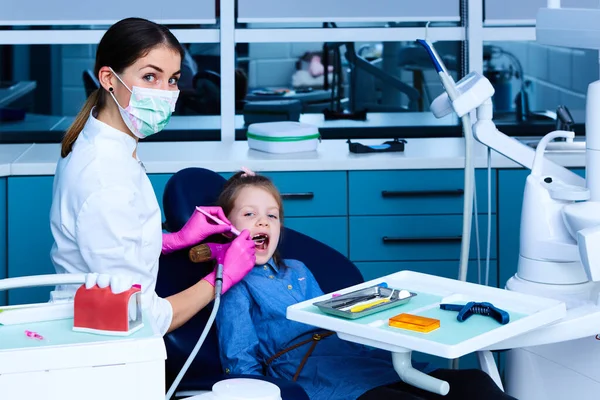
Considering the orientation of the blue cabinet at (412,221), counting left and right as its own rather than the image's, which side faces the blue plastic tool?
front

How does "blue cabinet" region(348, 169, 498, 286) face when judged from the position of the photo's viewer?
facing the viewer

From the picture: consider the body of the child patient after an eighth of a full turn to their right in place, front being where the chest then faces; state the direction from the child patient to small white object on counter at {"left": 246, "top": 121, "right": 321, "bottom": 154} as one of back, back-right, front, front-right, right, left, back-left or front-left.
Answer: back

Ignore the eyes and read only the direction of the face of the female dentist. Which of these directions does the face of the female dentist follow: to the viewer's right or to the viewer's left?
to the viewer's right

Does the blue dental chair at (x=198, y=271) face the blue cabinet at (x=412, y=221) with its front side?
no

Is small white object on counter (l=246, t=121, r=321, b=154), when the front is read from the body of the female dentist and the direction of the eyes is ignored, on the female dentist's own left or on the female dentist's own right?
on the female dentist's own left

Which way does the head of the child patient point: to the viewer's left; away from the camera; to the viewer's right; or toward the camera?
toward the camera

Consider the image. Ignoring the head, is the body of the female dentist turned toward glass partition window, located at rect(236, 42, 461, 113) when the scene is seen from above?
no

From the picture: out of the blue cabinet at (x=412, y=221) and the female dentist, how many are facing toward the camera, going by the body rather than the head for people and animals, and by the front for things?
1

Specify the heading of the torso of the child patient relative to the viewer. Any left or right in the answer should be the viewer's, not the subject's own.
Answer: facing the viewer and to the right of the viewer

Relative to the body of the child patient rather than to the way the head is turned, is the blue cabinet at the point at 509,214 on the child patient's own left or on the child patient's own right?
on the child patient's own left
